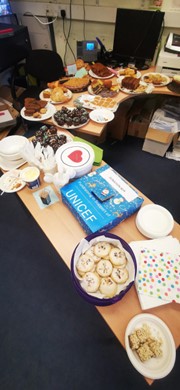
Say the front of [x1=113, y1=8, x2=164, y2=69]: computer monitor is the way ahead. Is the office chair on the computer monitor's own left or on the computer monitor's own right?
on the computer monitor's own right

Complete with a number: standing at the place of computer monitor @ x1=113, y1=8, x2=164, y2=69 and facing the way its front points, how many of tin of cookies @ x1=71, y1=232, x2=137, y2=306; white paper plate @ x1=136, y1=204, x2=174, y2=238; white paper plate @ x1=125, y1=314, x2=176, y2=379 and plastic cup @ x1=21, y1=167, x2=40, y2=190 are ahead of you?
4

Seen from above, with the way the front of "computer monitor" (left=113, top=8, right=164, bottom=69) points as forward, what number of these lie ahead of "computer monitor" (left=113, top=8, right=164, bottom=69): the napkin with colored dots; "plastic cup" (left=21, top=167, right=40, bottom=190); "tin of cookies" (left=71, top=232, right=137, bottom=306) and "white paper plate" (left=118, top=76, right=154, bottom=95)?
4

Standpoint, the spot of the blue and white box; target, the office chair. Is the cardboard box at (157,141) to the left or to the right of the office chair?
right

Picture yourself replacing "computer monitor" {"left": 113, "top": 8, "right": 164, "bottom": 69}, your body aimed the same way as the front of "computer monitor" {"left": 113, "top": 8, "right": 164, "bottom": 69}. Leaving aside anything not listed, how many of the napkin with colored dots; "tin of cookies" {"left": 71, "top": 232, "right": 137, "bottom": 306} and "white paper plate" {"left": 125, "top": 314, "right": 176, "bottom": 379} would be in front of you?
3

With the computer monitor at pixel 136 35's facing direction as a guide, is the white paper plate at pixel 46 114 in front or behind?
in front

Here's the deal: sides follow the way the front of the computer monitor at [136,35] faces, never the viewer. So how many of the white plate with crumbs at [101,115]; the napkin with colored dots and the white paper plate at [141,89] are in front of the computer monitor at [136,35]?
3

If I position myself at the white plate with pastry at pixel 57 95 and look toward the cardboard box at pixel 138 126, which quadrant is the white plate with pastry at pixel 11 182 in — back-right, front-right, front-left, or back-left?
back-right

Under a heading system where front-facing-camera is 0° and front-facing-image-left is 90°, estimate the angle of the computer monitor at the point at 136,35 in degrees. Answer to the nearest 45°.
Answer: approximately 0°

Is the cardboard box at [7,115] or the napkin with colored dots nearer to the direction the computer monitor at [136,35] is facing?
the napkin with colored dots

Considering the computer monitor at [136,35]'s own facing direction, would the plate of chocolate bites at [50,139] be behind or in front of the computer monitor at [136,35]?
in front

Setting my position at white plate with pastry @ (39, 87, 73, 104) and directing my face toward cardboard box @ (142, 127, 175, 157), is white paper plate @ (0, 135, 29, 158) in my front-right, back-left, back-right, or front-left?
back-right

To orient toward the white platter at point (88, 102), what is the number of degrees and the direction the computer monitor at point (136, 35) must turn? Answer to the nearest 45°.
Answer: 0° — it already faces it

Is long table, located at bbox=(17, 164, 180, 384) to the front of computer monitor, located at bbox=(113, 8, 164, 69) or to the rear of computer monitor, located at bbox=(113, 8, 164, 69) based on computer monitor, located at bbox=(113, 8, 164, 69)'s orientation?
to the front

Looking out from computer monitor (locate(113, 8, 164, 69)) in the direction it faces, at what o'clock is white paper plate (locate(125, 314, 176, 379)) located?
The white paper plate is roughly at 12 o'clock from the computer monitor.
